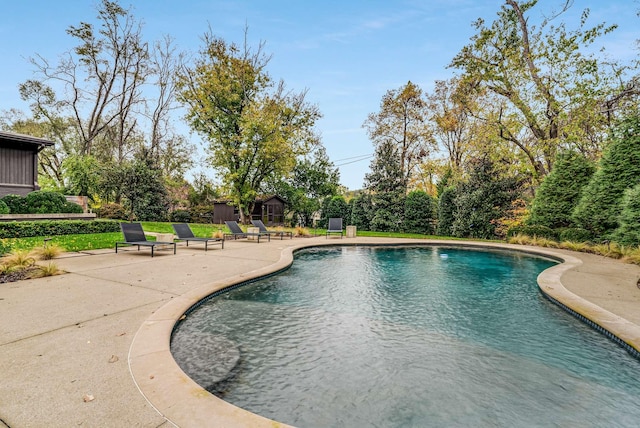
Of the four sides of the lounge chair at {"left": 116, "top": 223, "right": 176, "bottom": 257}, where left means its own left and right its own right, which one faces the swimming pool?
front

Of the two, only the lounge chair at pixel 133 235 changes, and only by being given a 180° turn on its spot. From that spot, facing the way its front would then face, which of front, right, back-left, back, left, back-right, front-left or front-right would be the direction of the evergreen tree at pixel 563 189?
back-right

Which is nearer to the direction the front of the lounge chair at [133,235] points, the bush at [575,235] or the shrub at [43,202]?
the bush

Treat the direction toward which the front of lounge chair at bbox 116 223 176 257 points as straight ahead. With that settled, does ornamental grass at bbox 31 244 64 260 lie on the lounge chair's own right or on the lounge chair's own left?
on the lounge chair's own right

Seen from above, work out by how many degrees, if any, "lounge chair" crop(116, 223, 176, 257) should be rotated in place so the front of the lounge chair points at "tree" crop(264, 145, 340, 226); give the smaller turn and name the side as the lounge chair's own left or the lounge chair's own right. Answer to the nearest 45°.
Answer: approximately 90° to the lounge chair's own left

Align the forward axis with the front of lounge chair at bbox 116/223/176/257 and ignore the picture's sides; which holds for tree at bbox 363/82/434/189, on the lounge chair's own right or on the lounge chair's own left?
on the lounge chair's own left

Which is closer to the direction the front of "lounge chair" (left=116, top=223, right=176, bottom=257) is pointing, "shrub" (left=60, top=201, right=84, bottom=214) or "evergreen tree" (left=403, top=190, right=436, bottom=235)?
the evergreen tree

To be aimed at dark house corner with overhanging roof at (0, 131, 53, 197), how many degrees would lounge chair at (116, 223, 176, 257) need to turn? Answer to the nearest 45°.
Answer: approximately 180°

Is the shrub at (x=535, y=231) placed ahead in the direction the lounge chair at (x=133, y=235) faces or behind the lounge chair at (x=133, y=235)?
ahead

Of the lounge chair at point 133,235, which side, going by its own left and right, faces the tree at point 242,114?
left

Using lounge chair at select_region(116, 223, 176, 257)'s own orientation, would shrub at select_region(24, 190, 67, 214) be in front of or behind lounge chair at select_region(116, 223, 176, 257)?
behind
